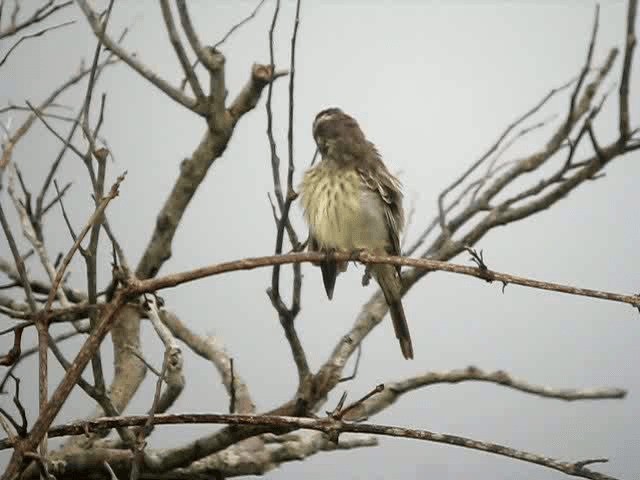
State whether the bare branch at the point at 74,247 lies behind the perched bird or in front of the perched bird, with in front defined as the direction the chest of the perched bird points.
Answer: in front

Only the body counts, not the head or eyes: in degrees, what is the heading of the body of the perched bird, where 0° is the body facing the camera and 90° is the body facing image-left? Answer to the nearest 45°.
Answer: approximately 45°

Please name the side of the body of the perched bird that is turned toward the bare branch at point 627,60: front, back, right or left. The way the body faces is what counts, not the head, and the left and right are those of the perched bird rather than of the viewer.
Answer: left
